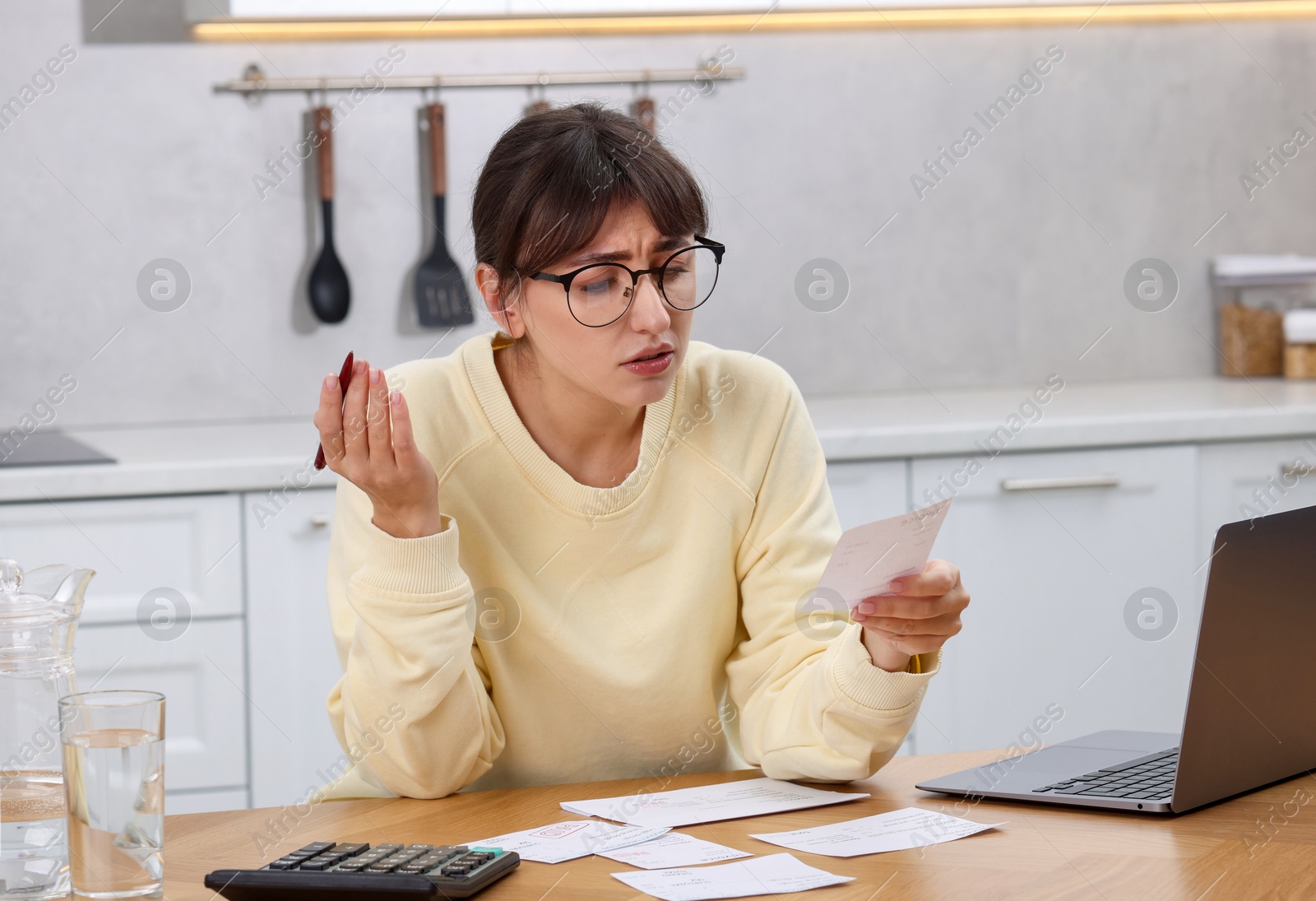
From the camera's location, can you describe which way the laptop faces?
facing away from the viewer and to the left of the viewer

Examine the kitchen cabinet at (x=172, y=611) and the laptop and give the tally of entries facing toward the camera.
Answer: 1

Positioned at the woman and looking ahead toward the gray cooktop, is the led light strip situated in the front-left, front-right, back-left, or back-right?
front-right

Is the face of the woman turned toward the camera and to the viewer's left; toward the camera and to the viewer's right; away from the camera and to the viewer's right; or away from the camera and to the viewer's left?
toward the camera and to the viewer's right

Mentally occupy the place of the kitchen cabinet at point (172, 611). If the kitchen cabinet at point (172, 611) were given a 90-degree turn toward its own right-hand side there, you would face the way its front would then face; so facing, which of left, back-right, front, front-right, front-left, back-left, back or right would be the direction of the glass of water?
left

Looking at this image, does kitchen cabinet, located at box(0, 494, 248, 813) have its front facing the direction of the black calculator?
yes

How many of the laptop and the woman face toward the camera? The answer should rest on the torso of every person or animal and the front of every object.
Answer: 1

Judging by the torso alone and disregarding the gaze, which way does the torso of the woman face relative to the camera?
toward the camera

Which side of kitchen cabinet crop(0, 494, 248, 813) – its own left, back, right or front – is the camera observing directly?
front

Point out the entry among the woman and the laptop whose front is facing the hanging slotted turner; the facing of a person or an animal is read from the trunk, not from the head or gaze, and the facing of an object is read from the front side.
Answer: the laptop

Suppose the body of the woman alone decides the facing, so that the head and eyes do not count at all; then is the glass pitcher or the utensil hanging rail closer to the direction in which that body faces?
the glass pitcher
